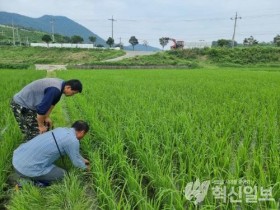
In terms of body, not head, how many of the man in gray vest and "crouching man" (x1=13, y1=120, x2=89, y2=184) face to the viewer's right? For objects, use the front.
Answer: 2

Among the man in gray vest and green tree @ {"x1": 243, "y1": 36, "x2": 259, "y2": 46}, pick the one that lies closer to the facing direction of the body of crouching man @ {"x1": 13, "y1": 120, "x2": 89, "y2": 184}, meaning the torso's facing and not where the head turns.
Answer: the green tree

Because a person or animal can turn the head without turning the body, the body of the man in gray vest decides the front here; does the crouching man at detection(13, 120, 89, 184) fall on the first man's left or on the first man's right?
on the first man's right

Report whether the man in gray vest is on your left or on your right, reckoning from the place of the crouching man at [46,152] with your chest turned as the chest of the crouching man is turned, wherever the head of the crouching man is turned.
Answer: on your left

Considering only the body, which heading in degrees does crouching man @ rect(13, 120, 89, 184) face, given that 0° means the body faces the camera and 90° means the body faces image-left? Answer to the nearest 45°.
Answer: approximately 270°

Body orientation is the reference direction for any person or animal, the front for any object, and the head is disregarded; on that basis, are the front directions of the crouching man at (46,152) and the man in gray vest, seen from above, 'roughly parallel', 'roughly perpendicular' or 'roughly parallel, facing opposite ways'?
roughly parallel

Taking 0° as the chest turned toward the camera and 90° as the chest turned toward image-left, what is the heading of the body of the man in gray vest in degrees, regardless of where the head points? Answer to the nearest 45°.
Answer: approximately 270°

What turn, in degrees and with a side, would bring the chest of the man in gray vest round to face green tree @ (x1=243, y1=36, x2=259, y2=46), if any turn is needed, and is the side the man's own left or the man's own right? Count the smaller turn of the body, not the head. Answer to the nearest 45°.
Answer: approximately 45° to the man's own left

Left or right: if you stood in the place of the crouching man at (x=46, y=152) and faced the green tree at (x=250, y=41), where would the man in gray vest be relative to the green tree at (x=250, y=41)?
left
